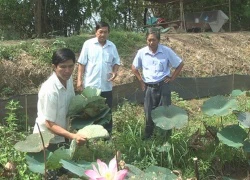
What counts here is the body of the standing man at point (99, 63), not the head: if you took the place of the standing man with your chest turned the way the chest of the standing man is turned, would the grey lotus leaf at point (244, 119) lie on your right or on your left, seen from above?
on your left

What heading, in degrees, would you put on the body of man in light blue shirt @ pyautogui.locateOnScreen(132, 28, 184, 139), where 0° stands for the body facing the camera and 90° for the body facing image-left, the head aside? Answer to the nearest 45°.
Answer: approximately 0°

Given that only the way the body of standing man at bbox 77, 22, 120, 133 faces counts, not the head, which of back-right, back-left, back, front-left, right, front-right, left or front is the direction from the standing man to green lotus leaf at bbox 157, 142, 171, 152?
front-left

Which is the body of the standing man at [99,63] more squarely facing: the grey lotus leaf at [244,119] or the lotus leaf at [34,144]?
the lotus leaf

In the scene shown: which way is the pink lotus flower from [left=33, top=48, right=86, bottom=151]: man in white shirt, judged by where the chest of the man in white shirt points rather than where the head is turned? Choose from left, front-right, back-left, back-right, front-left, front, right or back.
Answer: front-right

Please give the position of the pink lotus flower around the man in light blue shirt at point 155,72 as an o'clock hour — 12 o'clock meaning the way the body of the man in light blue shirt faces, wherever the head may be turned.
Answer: The pink lotus flower is roughly at 12 o'clock from the man in light blue shirt.

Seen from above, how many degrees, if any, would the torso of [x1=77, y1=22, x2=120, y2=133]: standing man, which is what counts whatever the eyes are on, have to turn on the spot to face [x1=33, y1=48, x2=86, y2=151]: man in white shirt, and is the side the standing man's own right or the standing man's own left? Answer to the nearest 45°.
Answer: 0° — they already face them
